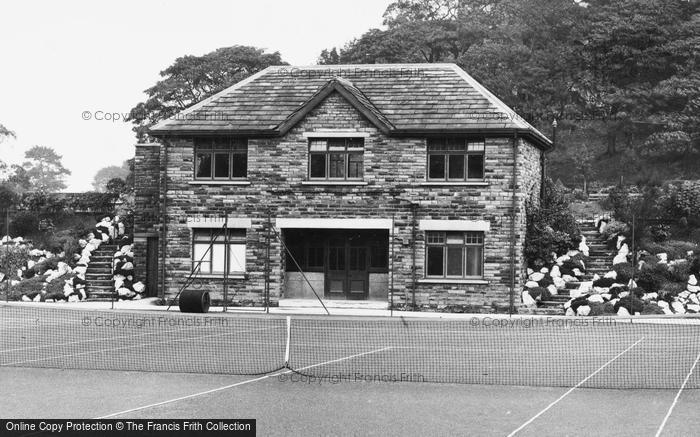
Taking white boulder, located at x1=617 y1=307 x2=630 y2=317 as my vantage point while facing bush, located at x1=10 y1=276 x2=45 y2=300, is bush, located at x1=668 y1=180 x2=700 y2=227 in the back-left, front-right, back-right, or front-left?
back-right

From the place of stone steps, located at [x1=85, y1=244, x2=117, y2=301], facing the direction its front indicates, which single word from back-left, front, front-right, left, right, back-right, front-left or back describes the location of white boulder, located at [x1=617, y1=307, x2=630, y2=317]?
front-left

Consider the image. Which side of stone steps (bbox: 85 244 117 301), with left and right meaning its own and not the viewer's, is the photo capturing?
front

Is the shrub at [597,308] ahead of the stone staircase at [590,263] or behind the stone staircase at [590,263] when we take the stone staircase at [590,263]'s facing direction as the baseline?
ahead

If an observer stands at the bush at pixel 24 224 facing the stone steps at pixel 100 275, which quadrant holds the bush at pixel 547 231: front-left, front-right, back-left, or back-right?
front-left

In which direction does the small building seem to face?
toward the camera

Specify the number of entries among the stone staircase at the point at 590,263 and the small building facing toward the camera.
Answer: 2

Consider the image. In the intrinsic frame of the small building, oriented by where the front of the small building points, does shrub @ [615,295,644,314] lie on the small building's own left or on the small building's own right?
on the small building's own left

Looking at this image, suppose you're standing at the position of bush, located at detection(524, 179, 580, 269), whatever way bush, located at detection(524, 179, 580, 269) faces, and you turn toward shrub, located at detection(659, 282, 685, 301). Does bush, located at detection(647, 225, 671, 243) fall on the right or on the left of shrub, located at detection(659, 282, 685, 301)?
left

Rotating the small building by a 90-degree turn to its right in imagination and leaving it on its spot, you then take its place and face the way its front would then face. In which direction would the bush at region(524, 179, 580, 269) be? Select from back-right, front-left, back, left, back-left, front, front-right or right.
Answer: back

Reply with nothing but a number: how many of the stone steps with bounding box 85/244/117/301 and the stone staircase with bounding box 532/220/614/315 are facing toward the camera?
2

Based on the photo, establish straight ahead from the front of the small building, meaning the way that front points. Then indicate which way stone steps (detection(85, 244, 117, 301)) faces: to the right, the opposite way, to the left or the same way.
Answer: the same way

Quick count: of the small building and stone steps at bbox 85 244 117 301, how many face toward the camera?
2

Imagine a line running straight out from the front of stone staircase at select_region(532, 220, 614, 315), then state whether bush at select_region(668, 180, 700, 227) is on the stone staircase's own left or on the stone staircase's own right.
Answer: on the stone staircase's own left

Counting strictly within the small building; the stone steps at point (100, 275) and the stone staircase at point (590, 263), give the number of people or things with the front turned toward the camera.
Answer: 3

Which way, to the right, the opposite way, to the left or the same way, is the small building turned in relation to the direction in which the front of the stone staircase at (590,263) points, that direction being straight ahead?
the same way
